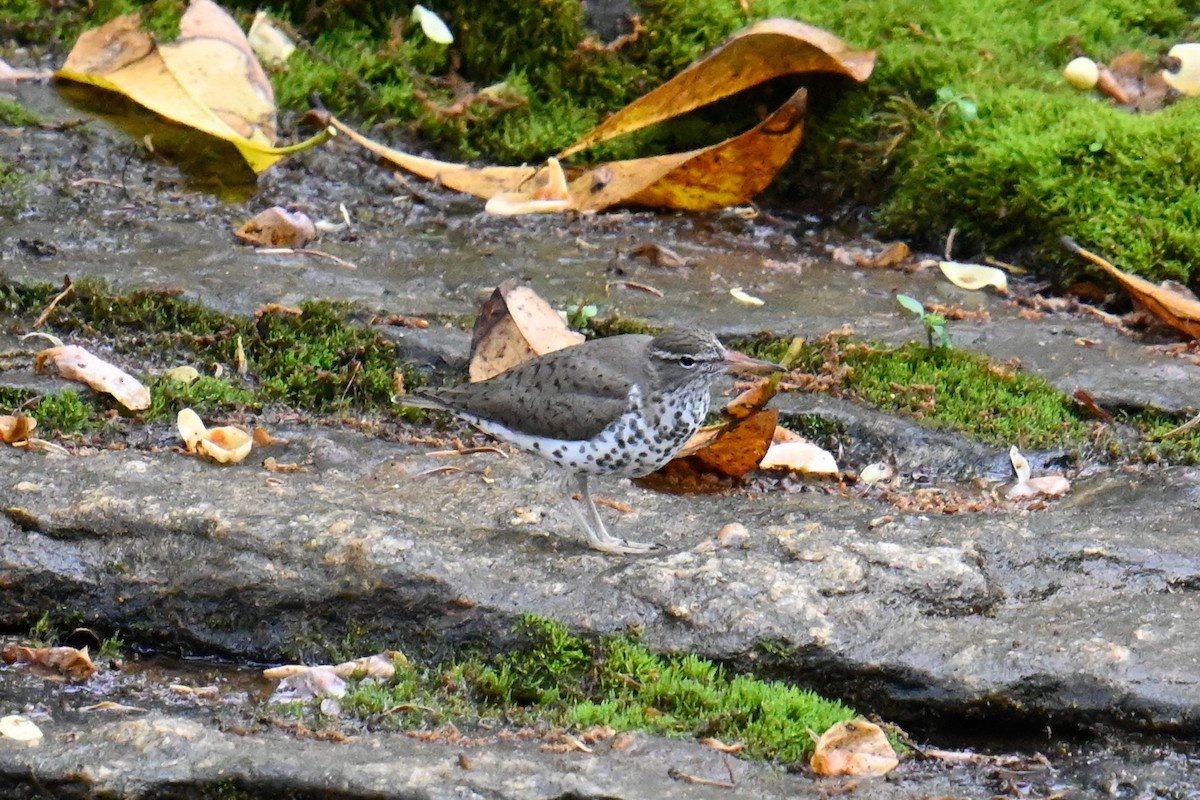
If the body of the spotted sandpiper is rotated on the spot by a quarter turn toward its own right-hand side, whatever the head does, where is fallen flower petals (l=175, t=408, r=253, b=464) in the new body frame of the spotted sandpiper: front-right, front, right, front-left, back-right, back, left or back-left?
right

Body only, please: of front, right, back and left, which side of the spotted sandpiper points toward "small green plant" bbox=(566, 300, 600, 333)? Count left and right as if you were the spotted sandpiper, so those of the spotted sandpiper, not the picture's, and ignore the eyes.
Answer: left

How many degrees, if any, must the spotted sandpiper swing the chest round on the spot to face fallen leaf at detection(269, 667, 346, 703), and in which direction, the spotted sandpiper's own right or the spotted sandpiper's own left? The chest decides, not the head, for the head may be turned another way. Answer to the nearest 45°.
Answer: approximately 135° to the spotted sandpiper's own right

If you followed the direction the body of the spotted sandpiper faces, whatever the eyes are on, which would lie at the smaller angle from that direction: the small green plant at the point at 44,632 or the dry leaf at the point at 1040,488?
the dry leaf

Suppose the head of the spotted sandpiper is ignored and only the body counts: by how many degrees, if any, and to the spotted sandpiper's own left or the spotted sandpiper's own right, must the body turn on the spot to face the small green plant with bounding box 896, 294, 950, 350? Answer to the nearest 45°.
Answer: approximately 45° to the spotted sandpiper's own left

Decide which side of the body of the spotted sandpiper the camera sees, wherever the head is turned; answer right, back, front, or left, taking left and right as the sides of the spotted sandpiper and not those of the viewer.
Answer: right

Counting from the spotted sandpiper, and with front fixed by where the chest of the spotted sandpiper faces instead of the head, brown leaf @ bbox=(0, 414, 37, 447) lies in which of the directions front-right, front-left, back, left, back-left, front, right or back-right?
back

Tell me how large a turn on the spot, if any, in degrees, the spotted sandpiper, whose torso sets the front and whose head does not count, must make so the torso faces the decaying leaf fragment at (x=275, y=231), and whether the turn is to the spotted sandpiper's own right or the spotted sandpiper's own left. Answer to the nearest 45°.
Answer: approximately 135° to the spotted sandpiper's own left

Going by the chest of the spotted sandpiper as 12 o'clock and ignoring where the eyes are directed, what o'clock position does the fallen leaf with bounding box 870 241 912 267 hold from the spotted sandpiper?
The fallen leaf is roughly at 10 o'clock from the spotted sandpiper.
